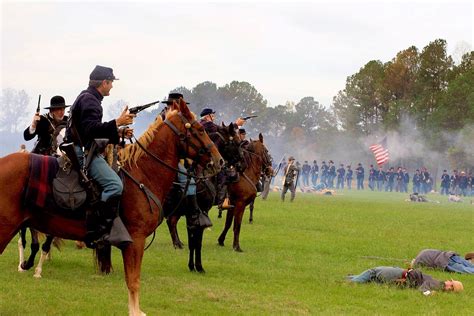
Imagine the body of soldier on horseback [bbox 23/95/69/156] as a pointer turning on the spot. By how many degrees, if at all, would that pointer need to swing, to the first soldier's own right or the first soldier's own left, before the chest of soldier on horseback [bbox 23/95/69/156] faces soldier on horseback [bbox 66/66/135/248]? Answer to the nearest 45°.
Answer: approximately 45° to the first soldier's own right

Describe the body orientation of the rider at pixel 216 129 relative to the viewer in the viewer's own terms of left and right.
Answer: facing to the right of the viewer

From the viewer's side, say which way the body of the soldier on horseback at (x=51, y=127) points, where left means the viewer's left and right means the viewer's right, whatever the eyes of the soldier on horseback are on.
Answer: facing the viewer and to the right of the viewer

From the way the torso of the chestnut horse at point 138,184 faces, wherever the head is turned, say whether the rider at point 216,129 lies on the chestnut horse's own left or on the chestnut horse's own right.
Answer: on the chestnut horse's own left

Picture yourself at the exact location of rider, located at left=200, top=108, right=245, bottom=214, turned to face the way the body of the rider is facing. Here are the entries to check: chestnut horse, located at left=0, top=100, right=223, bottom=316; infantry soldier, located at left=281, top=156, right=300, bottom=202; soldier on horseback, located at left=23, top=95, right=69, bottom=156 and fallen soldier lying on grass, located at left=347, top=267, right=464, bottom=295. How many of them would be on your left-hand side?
1

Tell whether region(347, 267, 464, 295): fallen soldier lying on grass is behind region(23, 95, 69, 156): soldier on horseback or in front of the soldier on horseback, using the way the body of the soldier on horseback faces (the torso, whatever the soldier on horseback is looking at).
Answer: in front

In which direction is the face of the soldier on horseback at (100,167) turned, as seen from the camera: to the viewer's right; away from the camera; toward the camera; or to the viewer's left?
to the viewer's right

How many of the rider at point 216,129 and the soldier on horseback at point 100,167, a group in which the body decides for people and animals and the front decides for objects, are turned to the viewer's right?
2

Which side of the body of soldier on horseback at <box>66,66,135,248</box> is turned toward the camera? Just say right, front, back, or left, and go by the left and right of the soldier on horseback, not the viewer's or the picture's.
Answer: right

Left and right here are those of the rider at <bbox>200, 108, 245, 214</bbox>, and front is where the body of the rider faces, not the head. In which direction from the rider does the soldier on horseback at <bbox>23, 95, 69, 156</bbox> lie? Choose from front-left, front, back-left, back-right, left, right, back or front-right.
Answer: back-right

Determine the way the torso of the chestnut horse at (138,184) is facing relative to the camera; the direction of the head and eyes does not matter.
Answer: to the viewer's right

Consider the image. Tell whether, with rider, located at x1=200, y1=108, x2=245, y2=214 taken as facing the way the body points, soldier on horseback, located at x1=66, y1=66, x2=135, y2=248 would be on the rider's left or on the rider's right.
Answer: on the rider's right
